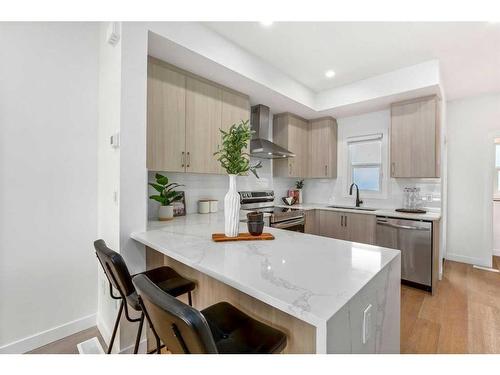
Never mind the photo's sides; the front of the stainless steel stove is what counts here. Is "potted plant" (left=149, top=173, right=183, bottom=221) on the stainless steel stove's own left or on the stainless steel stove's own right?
on the stainless steel stove's own right

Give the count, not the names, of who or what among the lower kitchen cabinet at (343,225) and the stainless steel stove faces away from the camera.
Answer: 0

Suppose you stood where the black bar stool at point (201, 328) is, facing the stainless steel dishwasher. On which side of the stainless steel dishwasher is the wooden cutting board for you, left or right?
left

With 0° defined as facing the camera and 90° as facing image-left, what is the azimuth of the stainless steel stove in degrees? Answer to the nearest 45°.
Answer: approximately 315°

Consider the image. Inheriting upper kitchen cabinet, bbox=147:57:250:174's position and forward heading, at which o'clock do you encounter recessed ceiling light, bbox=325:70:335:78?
The recessed ceiling light is roughly at 10 o'clock from the upper kitchen cabinet.

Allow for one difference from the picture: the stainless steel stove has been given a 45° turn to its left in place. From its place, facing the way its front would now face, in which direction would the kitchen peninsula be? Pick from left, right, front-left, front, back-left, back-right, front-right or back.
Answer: right

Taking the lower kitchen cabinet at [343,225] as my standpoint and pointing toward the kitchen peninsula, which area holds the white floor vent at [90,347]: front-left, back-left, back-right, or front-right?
front-right

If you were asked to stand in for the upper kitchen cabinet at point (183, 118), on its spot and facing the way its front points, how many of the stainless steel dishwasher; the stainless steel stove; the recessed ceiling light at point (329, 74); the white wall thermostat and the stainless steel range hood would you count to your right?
1

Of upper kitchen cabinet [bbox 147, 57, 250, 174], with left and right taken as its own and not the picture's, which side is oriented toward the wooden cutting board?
front

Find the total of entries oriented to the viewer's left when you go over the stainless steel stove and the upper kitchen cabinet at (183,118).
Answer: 0

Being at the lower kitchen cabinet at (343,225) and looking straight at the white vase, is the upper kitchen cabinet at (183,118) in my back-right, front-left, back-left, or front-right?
front-right

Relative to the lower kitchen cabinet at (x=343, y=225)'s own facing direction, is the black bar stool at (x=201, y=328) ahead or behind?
ahead

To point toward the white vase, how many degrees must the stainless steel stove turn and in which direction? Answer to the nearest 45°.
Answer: approximately 45° to its right

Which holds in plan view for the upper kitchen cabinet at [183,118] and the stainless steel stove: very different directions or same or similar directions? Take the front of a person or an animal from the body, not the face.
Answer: same or similar directions

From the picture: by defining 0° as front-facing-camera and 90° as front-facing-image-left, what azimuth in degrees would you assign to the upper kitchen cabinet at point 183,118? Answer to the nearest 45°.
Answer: approximately 315°

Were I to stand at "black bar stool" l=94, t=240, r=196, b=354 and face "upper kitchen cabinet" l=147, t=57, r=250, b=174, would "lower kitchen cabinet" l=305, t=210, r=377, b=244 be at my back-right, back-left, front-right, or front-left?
front-right

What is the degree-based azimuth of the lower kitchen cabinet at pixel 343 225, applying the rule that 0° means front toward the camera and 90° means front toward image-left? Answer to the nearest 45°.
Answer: approximately 45°

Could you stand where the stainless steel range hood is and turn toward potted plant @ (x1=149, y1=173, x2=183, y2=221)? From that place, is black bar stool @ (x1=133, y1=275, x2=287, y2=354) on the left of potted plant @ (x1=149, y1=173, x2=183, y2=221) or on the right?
left

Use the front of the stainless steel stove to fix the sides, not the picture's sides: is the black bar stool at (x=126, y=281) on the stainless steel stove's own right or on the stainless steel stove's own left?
on the stainless steel stove's own right
